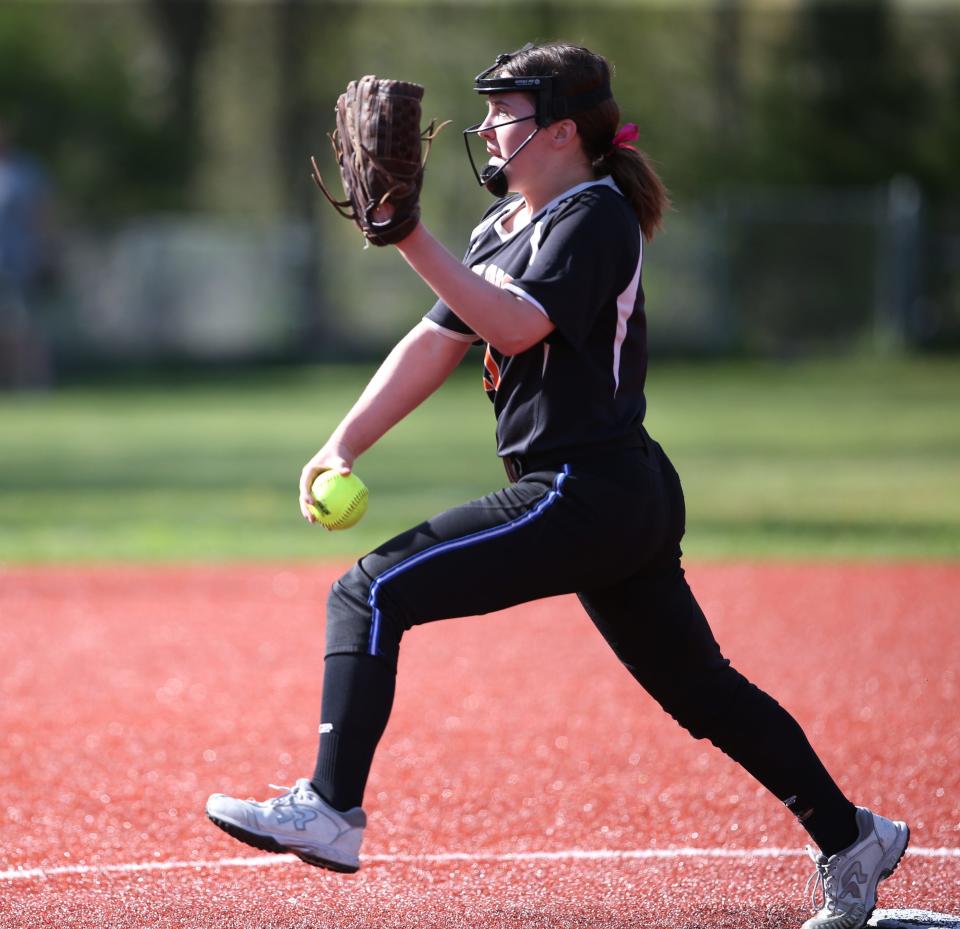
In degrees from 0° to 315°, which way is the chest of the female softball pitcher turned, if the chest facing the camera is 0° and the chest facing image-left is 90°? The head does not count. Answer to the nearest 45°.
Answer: approximately 90°
